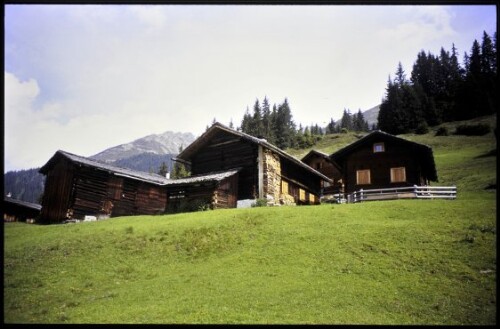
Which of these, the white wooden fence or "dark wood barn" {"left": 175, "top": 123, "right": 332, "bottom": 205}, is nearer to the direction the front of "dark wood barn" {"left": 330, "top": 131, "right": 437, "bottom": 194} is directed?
the white wooden fence

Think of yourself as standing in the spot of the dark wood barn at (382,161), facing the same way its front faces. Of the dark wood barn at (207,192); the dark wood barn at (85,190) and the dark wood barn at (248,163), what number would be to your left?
0

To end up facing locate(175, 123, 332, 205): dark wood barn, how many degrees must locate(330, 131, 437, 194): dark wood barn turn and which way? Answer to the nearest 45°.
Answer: approximately 90° to its right

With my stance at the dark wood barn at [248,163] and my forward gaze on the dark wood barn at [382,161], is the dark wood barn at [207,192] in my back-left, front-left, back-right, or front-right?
back-right

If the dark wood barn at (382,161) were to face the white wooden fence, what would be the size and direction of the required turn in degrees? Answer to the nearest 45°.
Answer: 0° — it already faces it

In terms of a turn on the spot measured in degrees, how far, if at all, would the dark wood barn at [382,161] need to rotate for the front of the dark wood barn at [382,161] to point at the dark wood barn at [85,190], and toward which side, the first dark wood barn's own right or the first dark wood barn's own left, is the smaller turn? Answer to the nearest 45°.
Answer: approximately 45° to the first dark wood barn's own right

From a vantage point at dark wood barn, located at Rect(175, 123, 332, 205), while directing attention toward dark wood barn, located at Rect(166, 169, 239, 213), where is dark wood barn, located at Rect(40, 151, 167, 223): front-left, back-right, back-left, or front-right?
front-right

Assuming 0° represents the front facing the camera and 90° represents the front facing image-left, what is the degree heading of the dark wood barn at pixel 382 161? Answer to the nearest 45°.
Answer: approximately 0°

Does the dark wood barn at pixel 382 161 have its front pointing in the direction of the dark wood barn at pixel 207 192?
no
